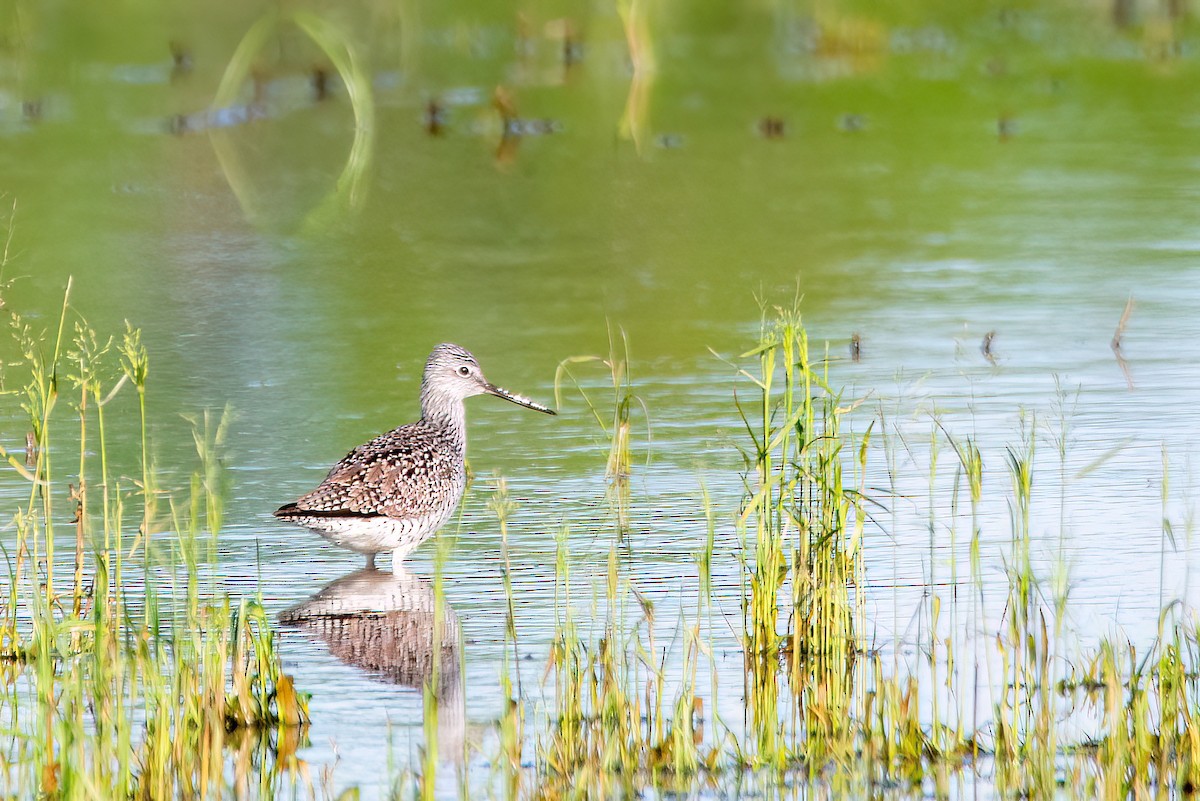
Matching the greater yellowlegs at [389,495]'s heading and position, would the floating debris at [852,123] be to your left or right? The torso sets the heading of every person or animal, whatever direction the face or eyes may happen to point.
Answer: on your left

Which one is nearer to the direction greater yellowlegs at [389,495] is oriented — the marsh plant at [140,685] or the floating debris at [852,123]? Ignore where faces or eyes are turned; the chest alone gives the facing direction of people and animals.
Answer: the floating debris

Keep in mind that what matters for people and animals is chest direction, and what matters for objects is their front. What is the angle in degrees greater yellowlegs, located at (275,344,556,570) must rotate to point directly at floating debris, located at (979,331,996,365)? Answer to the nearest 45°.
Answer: approximately 45° to its left

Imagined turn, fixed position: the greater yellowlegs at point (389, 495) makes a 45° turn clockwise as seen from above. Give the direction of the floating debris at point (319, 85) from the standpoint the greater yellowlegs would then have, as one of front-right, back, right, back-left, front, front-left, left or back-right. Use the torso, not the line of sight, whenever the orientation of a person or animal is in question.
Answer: back-left

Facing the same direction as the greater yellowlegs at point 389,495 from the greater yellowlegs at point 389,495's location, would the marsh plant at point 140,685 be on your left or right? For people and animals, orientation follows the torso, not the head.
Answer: on your right

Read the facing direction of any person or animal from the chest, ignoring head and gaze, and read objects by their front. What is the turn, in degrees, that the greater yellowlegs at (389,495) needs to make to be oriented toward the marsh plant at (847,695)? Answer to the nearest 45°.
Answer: approximately 45° to its right

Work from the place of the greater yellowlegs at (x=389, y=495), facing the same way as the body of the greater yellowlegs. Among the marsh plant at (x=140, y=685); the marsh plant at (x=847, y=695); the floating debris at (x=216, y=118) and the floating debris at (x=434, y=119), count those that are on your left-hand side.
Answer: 2

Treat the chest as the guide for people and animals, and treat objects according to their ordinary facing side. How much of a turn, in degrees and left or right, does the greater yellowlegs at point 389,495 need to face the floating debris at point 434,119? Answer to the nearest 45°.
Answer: approximately 90° to its left

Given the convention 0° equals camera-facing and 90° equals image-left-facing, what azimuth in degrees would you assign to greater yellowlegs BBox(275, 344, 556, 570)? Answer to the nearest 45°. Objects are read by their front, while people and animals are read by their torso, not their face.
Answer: approximately 270°

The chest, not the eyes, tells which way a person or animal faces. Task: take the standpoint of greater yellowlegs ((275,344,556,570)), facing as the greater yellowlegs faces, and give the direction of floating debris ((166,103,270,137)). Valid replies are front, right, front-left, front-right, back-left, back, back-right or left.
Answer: left

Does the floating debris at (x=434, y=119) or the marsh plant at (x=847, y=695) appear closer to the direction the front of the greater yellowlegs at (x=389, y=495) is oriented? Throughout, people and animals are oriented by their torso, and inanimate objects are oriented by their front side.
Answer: the marsh plant
